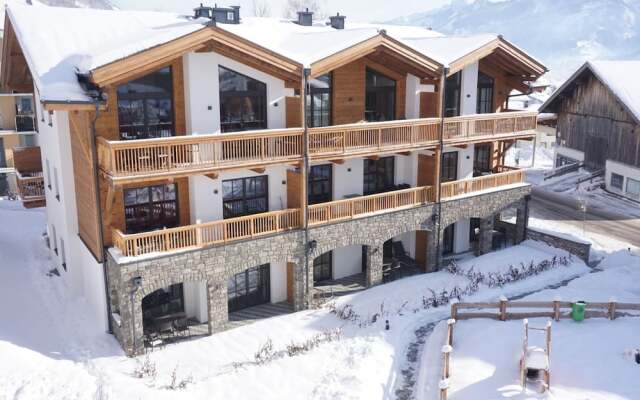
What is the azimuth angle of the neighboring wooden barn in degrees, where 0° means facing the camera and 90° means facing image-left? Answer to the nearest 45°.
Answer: approximately 45°

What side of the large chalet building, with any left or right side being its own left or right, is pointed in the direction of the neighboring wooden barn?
left

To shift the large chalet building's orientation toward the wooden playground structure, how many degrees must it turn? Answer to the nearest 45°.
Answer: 0° — it already faces it

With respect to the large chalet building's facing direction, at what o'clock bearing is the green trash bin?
The green trash bin is roughly at 11 o'clock from the large chalet building.

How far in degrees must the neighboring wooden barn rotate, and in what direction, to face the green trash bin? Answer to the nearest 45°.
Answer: approximately 45° to its left
